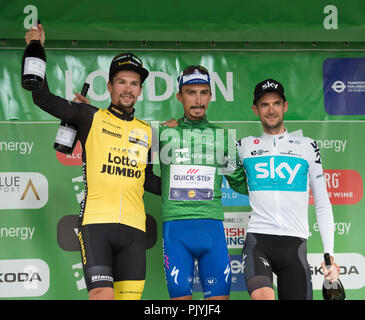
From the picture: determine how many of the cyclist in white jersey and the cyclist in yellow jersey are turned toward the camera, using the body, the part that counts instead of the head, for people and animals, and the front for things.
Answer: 2

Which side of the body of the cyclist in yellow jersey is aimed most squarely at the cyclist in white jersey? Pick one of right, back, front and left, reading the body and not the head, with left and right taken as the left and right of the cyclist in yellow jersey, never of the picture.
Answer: left

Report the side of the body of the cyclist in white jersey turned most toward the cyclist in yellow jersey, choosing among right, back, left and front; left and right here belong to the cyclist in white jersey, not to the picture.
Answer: right

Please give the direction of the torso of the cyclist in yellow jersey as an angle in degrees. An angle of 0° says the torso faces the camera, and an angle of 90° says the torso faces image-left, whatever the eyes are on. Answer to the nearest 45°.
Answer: approximately 0°
